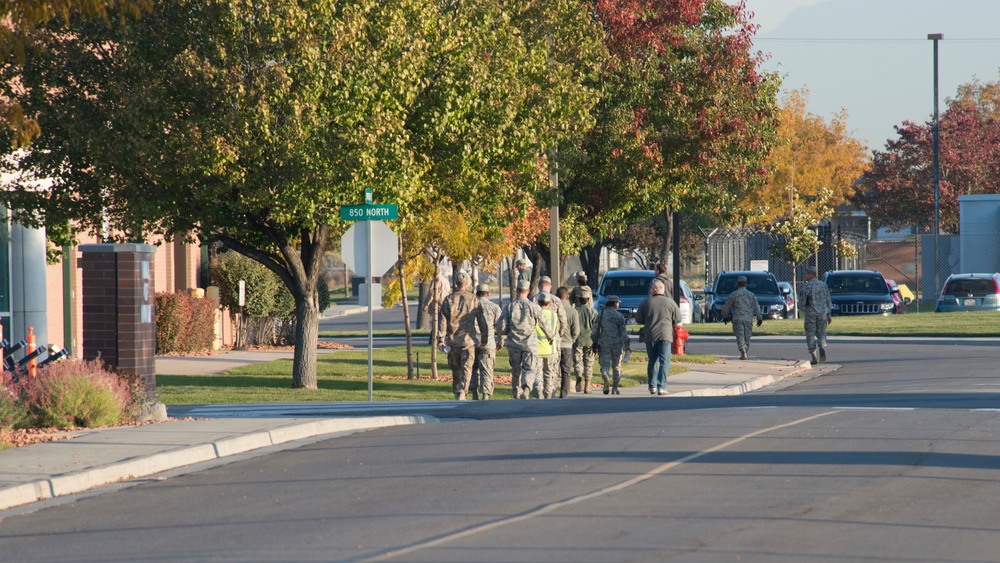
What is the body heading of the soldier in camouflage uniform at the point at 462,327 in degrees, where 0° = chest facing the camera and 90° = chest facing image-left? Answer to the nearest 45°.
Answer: approximately 180°

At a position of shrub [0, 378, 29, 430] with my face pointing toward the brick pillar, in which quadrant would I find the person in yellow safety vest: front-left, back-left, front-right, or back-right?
front-right

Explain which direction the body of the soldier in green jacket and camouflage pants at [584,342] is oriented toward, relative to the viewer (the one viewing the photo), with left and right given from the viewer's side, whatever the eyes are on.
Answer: facing away from the viewer

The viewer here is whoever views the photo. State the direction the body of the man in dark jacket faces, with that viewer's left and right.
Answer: facing away from the viewer

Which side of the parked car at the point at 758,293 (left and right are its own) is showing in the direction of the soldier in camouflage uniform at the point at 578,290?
front

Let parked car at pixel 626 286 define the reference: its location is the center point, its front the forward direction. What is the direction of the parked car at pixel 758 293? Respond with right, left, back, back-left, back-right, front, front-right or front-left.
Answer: back-left

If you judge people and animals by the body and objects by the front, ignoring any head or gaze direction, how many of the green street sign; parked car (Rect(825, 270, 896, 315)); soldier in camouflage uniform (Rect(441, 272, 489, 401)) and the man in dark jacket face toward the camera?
2

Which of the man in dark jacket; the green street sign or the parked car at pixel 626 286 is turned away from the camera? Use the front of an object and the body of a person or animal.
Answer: the man in dark jacket

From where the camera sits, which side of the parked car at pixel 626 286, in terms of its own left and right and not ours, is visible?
front

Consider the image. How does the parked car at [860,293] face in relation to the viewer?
toward the camera

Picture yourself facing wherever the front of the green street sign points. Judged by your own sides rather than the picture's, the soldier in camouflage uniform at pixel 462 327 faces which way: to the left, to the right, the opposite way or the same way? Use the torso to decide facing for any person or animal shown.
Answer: the opposite way

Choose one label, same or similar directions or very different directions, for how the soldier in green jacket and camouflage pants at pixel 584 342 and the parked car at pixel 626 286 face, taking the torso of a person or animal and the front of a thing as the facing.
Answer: very different directions

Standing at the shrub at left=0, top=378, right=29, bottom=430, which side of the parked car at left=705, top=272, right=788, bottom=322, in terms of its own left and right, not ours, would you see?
front

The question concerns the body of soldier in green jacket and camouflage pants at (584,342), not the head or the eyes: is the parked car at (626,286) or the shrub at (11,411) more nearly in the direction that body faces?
the parked car
